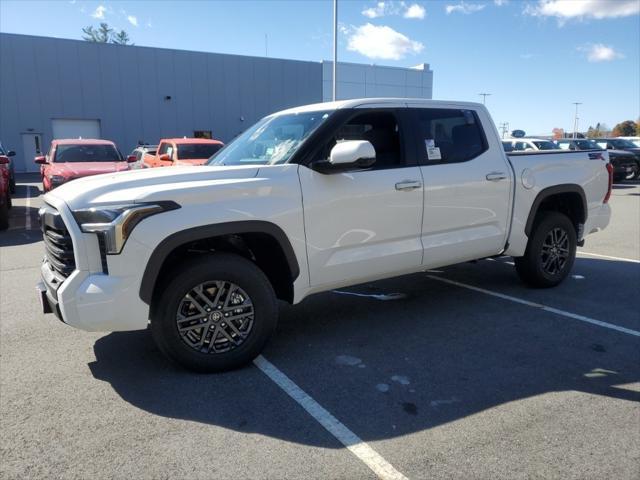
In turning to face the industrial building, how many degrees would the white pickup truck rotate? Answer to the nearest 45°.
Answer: approximately 135° to its right

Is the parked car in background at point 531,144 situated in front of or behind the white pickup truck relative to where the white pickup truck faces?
behind

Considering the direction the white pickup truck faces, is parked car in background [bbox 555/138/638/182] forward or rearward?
rearward

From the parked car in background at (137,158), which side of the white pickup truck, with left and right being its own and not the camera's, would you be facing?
right

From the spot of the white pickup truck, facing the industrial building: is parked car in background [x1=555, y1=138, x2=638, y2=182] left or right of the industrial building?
right

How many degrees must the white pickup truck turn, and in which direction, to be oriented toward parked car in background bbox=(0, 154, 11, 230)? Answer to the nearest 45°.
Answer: approximately 90° to its right

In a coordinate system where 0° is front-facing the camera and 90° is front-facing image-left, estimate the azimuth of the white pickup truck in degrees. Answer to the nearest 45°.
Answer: approximately 45°

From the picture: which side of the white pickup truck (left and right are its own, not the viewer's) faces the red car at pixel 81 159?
right
